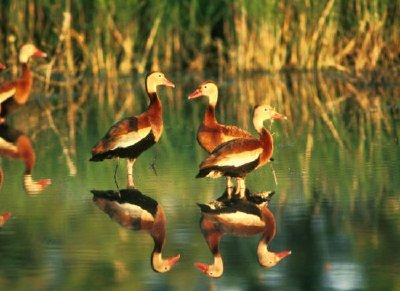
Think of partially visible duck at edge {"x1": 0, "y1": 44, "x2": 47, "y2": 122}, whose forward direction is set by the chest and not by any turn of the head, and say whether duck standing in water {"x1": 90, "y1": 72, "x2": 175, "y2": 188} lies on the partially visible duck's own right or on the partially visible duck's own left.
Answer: on the partially visible duck's own right

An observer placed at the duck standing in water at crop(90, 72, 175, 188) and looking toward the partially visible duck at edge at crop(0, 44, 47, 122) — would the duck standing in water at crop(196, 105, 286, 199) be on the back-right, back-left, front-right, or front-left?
back-right

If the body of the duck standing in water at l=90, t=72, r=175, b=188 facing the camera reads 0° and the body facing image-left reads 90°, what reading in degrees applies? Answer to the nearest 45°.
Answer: approximately 270°

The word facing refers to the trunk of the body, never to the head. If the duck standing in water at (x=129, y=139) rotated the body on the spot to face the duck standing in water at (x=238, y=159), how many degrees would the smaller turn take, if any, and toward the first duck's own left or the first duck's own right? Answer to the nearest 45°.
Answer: approximately 45° to the first duck's own right

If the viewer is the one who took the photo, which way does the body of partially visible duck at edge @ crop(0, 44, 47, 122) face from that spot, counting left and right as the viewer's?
facing to the right of the viewer

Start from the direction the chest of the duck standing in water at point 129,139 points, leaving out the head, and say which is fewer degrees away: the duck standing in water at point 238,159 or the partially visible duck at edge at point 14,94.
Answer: the duck standing in water

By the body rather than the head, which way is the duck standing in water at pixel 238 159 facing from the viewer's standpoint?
to the viewer's right
